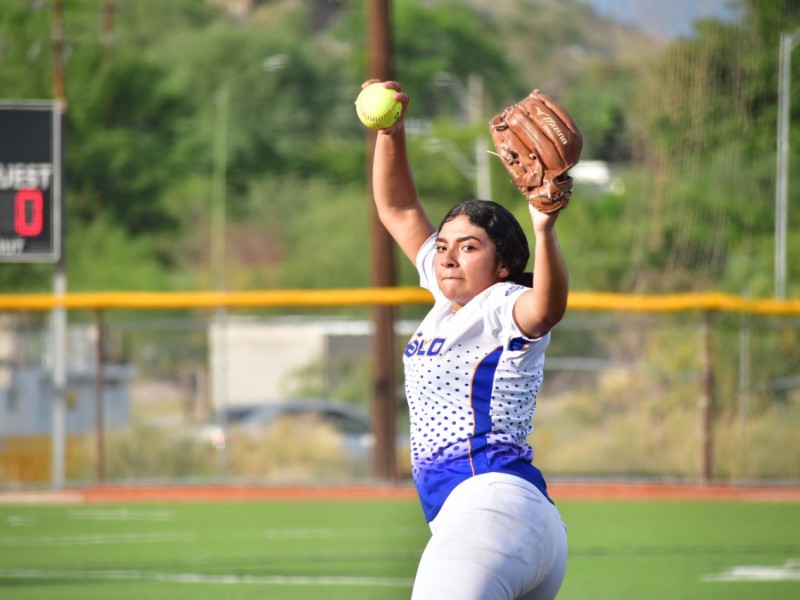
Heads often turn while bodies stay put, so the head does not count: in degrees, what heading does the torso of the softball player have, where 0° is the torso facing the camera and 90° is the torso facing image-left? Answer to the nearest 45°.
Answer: approximately 45°

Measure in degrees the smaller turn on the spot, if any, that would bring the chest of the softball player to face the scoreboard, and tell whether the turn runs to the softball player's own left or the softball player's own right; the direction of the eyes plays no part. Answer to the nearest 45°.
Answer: approximately 90° to the softball player's own right

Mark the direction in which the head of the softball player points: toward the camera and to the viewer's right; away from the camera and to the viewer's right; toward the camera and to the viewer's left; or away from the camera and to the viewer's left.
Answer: toward the camera and to the viewer's left

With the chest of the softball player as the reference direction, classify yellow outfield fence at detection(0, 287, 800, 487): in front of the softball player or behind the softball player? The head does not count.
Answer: behind

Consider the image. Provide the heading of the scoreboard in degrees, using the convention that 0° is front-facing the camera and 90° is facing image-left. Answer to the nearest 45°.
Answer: approximately 0°

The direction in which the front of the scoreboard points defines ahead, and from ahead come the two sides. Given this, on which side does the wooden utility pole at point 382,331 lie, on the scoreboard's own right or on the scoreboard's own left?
on the scoreboard's own left

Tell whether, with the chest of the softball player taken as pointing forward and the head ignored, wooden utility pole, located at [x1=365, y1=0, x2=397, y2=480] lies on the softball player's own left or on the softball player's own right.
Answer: on the softball player's own right

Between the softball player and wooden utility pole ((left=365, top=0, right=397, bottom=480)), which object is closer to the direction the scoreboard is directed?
the softball player

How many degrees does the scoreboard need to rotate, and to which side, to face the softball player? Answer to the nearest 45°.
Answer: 0° — it already faces them

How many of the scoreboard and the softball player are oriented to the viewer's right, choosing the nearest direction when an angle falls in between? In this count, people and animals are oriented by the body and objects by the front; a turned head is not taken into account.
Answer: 0
